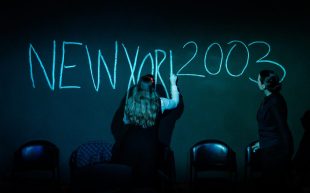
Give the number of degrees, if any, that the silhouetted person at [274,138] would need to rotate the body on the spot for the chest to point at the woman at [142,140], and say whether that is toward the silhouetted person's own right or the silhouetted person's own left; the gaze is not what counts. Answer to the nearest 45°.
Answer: approximately 45° to the silhouetted person's own left

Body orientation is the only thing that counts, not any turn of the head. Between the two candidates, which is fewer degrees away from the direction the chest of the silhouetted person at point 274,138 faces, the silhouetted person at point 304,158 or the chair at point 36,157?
the chair

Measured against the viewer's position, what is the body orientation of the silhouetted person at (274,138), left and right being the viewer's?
facing to the left of the viewer

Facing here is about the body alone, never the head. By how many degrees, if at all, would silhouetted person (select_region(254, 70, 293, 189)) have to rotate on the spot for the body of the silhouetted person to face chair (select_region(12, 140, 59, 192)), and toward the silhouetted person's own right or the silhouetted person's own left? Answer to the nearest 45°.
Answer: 0° — they already face it

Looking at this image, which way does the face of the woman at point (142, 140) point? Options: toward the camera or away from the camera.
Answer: away from the camera
